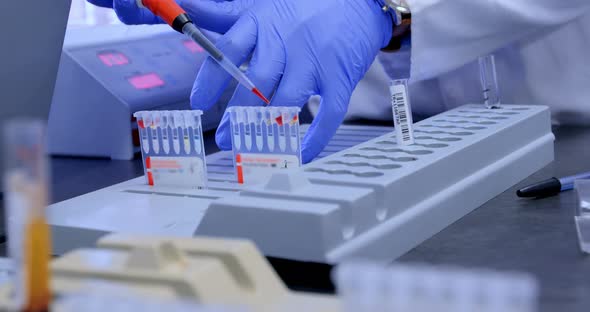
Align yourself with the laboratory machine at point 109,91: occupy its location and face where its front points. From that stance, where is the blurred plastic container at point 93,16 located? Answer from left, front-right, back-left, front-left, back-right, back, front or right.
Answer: back-left

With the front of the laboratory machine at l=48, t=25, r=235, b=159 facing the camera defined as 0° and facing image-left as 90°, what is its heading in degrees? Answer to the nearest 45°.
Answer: approximately 315°

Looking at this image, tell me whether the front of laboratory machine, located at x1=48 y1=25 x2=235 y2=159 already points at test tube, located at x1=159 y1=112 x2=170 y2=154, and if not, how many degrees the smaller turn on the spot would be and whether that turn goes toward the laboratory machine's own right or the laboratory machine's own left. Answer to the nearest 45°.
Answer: approximately 45° to the laboratory machine's own right

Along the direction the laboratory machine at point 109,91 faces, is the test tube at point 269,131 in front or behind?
in front

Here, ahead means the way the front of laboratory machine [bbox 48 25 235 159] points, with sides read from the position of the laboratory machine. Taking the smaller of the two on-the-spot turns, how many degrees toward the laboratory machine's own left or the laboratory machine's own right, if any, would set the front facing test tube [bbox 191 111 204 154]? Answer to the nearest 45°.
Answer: approximately 45° to the laboratory machine's own right

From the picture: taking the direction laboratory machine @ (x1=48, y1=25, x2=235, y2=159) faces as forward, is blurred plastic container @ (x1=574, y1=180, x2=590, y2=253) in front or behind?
in front

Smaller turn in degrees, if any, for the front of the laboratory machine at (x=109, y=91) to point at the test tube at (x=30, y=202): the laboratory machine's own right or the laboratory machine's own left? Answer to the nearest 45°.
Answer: approximately 45° to the laboratory machine's own right
